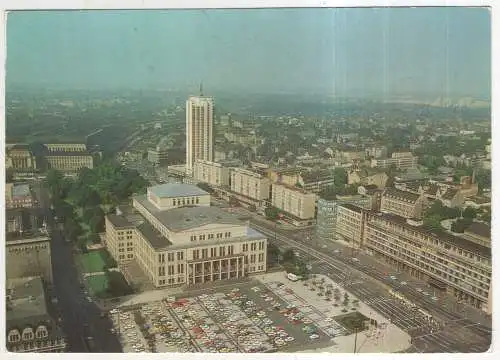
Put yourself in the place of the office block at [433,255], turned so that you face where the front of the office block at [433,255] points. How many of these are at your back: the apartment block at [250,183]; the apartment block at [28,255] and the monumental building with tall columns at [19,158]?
0

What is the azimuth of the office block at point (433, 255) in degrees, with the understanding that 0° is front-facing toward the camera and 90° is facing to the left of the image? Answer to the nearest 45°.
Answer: approximately 45°

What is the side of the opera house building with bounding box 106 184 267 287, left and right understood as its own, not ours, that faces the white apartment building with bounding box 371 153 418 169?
left

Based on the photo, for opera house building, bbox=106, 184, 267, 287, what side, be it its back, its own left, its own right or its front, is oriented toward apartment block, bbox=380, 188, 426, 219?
left

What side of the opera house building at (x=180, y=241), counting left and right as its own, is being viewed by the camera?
front

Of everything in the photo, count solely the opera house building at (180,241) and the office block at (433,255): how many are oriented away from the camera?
0

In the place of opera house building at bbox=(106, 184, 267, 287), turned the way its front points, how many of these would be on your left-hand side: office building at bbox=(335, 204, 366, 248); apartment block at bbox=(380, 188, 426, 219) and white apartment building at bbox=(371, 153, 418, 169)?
3
